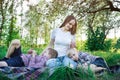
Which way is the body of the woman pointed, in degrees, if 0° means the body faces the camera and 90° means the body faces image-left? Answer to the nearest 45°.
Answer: approximately 0°
